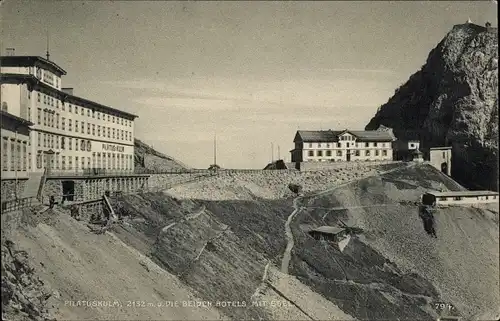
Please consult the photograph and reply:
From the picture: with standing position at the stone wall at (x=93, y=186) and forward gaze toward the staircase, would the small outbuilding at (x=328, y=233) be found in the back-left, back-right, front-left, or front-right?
back-left

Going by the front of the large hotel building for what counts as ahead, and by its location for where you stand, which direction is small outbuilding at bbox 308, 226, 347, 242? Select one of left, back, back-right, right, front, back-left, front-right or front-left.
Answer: front-left

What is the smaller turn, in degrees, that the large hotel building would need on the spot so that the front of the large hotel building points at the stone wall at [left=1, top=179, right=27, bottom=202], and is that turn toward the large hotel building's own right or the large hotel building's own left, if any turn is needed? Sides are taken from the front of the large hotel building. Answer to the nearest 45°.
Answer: approximately 45° to the large hotel building's own right

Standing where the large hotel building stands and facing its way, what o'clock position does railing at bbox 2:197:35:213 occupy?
The railing is roughly at 2 o'clock from the large hotel building.

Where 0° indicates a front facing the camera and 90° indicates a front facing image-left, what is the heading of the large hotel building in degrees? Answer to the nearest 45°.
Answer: approximately 315°
